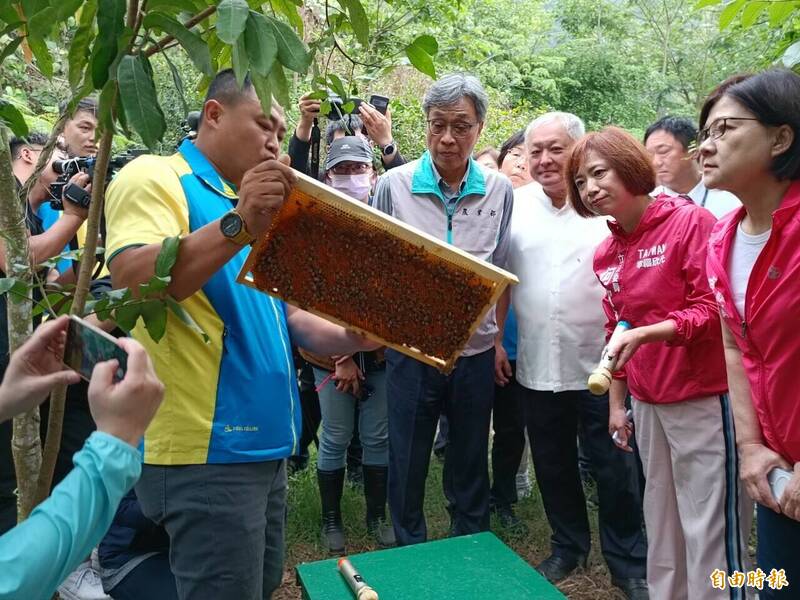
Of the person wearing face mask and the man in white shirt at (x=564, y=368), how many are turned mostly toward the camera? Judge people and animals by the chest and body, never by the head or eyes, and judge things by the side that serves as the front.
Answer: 2

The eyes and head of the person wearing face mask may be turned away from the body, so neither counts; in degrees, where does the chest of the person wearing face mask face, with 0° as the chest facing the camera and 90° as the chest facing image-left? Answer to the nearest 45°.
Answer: approximately 0°

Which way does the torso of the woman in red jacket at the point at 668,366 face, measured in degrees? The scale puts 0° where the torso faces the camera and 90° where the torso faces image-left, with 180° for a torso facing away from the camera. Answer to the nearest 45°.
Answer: approximately 45°

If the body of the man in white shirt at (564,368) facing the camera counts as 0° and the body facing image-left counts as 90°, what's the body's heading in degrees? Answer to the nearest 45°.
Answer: approximately 0°

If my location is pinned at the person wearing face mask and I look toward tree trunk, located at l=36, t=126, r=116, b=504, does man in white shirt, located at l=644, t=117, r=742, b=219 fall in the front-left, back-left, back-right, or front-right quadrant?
back-left

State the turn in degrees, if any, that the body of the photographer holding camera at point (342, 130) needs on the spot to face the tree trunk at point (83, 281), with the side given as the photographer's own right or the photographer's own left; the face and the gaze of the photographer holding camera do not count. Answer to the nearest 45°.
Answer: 0° — they already face it

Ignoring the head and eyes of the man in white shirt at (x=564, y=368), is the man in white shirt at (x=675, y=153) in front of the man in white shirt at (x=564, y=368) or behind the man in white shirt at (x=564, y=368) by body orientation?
behind
